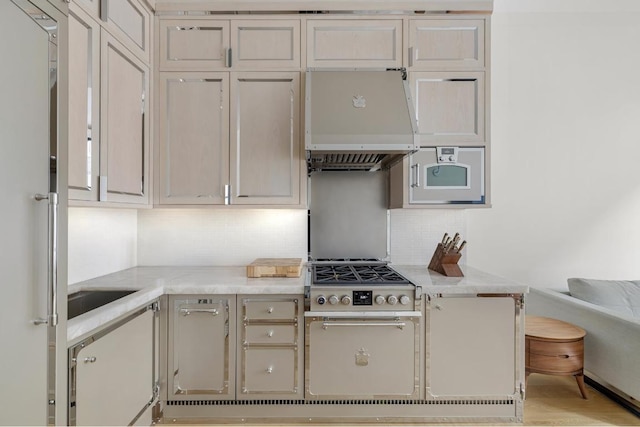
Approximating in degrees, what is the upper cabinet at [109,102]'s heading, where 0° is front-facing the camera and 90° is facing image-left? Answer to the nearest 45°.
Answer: approximately 315°

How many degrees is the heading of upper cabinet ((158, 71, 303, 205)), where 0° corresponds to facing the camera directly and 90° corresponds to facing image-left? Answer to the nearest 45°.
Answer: approximately 0°

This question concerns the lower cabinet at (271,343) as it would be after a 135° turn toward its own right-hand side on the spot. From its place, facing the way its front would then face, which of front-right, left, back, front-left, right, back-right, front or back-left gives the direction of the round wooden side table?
back-right
